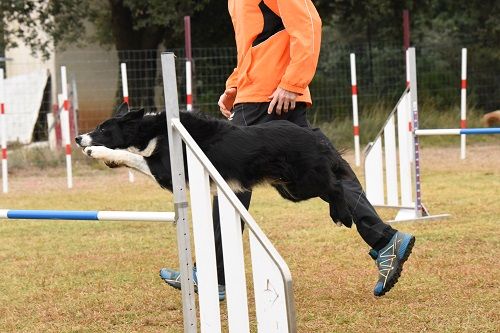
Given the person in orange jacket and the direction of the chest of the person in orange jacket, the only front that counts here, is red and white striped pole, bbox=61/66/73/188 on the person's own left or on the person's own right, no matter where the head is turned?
on the person's own right

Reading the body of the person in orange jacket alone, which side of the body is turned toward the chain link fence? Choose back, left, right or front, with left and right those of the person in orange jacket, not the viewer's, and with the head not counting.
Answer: right

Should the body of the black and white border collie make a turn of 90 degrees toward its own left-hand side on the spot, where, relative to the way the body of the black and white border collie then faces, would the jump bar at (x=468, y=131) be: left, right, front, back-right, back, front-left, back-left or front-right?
back-left

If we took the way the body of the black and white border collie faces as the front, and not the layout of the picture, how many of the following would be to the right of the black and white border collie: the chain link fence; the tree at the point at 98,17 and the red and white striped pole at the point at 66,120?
3

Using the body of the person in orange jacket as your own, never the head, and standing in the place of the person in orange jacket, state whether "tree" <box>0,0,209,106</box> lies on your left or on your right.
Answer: on your right

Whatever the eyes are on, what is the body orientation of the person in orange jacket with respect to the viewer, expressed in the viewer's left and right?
facing to the left of the viewer

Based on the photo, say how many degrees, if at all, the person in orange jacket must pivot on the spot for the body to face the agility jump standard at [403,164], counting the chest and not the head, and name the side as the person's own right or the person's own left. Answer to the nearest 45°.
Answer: approximately 90° to the person's own right

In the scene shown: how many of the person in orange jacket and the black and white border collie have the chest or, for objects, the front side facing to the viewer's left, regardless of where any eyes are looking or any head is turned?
2

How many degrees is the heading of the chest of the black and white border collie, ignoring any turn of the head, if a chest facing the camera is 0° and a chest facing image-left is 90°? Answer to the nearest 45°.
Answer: approximately 90°

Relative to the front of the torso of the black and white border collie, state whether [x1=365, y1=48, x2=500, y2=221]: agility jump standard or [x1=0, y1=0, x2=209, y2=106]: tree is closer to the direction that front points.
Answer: the tree
